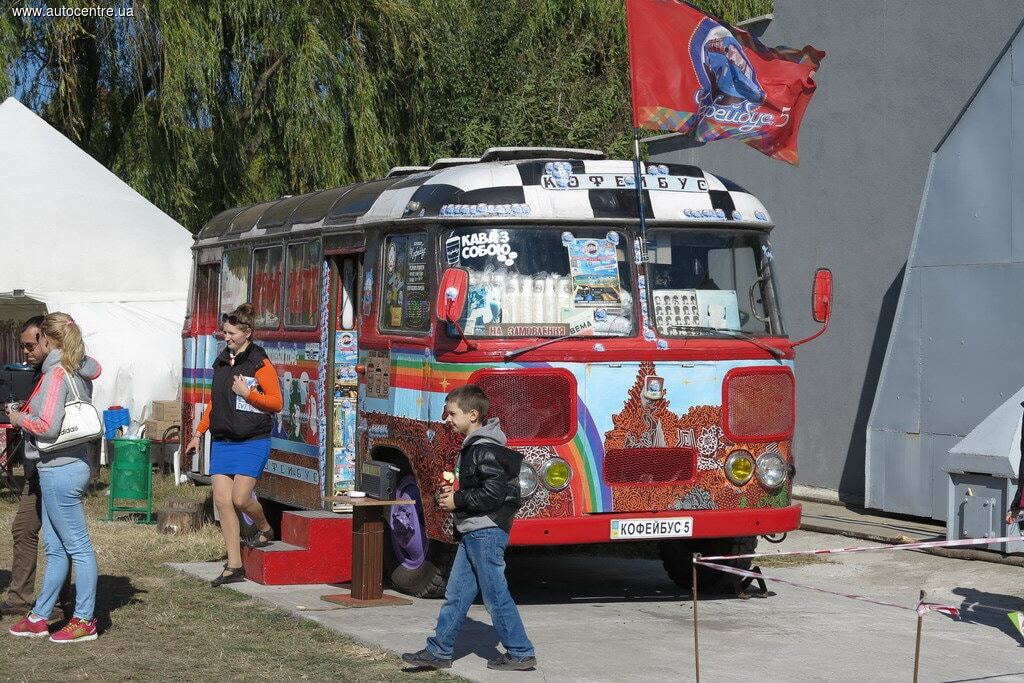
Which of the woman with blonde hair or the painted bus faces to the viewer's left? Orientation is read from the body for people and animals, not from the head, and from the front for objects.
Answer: the woman with blonde hair

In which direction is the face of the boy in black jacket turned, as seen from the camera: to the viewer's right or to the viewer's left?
to the viewer's left

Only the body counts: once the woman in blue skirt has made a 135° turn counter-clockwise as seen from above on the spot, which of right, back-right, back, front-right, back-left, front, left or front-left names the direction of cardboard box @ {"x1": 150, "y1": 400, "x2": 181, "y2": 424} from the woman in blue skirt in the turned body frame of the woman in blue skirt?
left

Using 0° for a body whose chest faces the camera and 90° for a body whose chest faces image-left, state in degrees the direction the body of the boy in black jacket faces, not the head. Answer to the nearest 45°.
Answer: approximately 90°

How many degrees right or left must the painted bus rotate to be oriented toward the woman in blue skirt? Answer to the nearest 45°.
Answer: approximately 135° to its right

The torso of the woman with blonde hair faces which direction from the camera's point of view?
to the viewer's left

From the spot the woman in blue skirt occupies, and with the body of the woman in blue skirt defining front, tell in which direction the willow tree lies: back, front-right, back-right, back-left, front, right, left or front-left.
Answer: back-right

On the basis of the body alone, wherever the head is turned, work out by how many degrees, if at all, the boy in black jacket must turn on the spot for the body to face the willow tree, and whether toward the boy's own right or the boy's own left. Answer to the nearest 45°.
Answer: approximately 90° to the boy's own right

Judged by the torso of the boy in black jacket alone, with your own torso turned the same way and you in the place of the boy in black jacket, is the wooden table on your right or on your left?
on your right

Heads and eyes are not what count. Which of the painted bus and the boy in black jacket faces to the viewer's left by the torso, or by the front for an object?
the boy in black jacket

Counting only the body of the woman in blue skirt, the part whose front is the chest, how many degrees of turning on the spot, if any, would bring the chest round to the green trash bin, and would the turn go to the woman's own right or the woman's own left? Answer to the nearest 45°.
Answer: approximately 135° to the woman's own right

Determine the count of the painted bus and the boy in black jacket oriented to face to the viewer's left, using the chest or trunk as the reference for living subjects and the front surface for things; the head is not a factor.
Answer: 1

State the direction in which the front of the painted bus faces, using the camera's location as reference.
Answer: facing the viewer and to the right of the viewer
